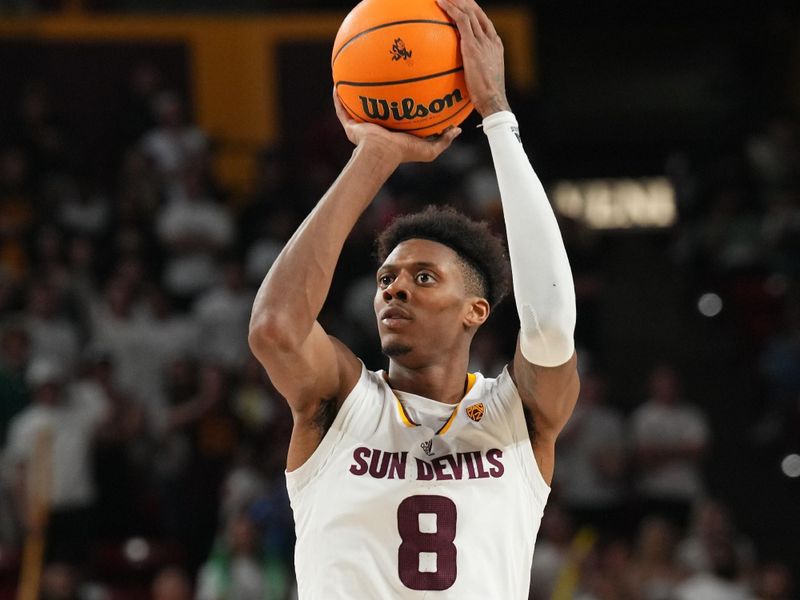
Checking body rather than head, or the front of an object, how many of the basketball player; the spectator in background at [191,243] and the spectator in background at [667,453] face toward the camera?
3

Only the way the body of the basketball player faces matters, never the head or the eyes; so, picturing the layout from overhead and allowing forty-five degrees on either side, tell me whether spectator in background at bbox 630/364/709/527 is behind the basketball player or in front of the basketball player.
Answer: behind

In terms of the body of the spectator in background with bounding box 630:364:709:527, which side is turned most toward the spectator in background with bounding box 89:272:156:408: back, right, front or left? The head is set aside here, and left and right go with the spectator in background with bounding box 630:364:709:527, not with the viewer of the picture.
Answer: right

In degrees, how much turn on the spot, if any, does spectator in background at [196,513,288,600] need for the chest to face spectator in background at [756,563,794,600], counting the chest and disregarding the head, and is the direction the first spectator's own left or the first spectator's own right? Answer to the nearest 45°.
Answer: approximately 90° to the first spectator's own left

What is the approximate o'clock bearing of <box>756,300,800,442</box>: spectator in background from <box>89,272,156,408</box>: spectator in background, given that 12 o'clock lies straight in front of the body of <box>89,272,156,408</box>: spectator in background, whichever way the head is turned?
<box>756,300,800,442</box>: spectator in background is roughly at 9 o'clock from <box>89,272,156,408</box>: spectator in background.

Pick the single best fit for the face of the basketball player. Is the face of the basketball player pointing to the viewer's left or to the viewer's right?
to the viewer's left
